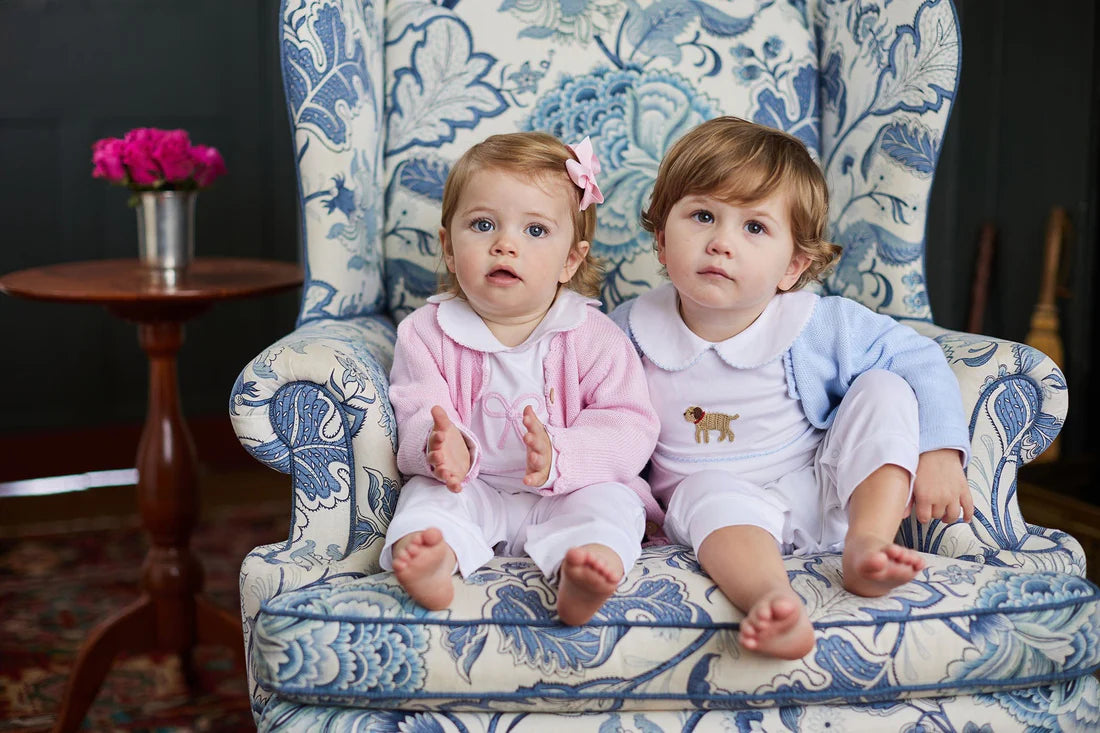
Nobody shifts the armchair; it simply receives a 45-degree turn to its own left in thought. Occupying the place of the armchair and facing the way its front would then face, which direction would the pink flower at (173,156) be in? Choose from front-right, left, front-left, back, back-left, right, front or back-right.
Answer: back

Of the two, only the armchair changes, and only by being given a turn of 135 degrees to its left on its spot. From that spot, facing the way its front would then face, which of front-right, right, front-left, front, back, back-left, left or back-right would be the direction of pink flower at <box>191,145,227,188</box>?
left

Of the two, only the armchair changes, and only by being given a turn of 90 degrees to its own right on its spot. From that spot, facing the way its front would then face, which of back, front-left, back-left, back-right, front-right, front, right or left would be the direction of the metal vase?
front-right

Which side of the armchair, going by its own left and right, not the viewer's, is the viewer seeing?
front

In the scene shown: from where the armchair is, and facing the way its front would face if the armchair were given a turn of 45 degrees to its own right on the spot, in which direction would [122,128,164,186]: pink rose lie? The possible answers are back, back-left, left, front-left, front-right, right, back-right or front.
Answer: right

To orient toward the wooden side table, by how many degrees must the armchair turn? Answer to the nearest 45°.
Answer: approximately 135° to its right

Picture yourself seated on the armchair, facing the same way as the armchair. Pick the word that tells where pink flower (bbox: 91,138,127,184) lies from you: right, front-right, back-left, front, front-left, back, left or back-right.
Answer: back-right
